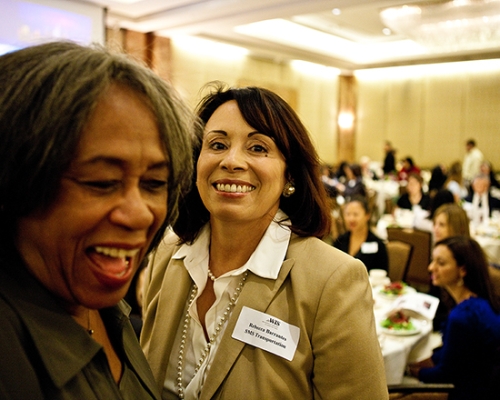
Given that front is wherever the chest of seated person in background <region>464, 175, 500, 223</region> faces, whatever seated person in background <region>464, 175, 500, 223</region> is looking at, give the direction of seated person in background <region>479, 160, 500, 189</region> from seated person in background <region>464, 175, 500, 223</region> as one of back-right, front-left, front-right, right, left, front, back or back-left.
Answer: back

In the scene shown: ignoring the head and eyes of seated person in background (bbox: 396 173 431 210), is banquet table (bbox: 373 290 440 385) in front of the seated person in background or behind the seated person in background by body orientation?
in front

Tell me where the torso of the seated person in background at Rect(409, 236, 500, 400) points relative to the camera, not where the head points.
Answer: to the viewer's left

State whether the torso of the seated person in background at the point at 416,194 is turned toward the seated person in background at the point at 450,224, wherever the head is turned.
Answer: yes

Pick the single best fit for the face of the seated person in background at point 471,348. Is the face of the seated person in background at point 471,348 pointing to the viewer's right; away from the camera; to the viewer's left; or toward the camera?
to the viewer's left

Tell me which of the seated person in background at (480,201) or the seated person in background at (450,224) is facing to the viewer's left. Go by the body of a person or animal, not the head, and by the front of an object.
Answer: the seated person in background at (450,224)

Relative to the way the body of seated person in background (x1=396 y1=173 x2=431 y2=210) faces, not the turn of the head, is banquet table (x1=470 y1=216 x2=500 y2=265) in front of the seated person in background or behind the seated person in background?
in front

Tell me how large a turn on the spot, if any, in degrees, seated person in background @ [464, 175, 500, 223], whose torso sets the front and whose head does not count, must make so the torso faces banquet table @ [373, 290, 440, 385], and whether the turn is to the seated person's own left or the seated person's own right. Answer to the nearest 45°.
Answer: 0° — they already face it

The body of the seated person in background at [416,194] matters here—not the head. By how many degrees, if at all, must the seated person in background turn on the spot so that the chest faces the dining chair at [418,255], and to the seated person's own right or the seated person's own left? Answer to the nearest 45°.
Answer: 0° — they already face it

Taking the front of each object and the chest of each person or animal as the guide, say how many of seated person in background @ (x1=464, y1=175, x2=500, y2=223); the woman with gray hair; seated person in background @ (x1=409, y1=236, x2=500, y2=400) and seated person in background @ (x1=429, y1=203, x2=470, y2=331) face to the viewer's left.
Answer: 2

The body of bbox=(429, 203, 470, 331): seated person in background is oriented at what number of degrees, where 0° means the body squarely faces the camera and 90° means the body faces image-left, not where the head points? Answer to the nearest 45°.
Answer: approximately 90°

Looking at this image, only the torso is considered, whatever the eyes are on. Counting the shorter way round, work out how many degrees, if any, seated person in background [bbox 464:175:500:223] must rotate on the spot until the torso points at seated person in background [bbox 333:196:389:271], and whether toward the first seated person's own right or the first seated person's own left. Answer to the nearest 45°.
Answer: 0° — they already face them
